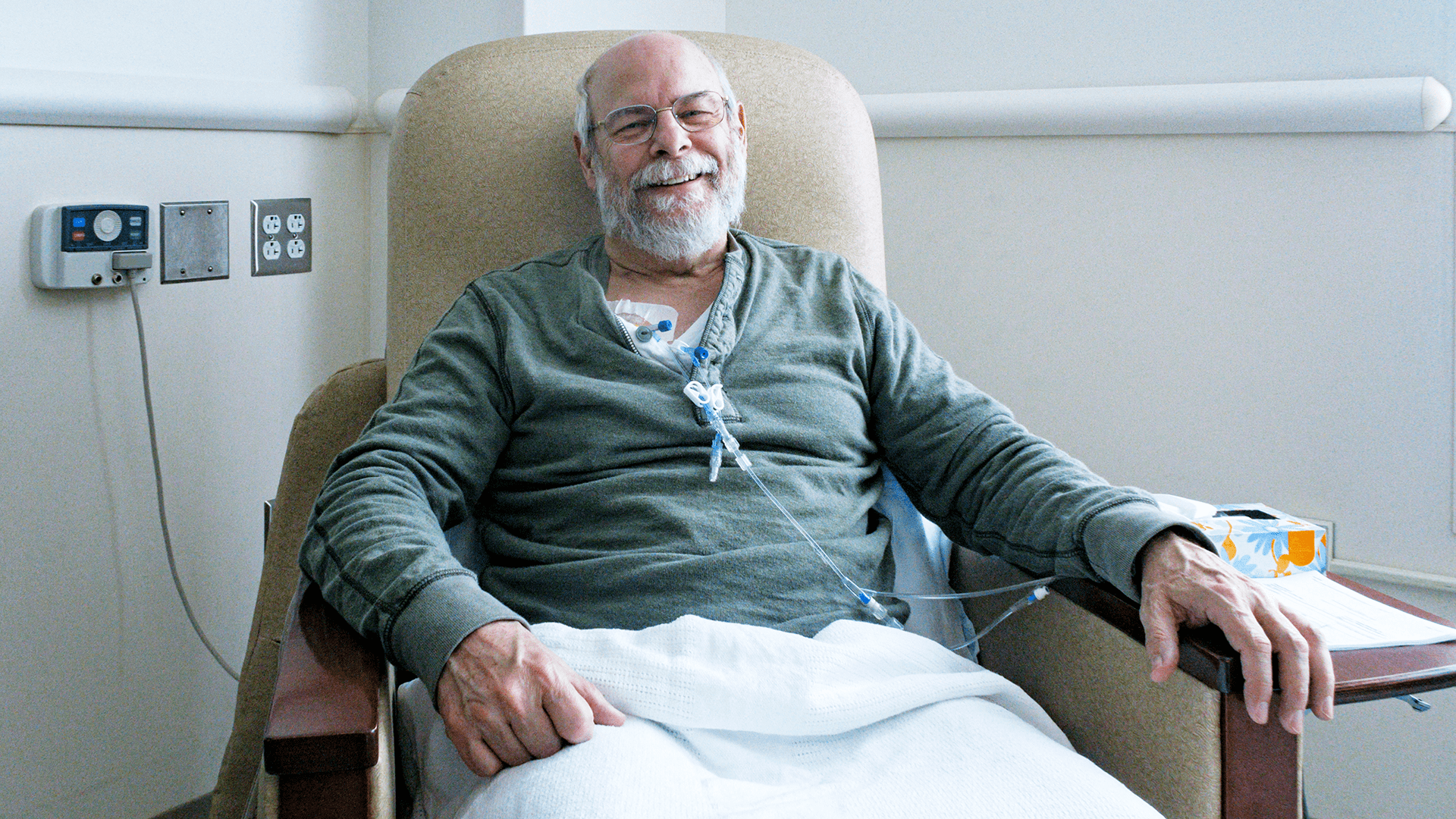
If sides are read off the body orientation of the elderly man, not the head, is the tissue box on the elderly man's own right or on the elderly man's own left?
on the elderly man's own left

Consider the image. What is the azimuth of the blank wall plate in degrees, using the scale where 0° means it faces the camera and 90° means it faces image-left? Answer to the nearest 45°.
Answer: approximately 315°

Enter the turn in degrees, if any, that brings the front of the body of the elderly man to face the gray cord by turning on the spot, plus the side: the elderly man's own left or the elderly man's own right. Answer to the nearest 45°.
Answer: approximately 135° to the elderly man's own right

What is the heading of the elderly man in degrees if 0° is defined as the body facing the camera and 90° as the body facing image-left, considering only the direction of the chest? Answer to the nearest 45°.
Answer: approximately 0°
